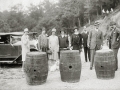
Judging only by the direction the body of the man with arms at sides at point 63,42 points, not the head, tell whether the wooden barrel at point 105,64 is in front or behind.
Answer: in front

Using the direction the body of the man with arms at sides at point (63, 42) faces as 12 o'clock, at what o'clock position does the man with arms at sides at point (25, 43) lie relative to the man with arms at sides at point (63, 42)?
the man with arms at sides at point (25, 43) is roughly at 2 o'clock from the man with arms at sides at point (63, 42).

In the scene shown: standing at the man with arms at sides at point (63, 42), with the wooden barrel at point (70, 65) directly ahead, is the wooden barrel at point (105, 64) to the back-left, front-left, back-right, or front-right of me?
front-left

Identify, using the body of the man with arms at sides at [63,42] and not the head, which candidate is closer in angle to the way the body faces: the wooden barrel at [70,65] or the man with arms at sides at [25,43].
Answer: the wooden barrel

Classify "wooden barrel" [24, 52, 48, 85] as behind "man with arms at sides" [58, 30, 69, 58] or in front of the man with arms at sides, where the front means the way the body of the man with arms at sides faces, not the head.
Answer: in front

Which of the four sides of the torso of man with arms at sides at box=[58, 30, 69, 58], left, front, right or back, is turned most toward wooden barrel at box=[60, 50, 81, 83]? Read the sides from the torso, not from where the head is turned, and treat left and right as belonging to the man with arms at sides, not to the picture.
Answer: front

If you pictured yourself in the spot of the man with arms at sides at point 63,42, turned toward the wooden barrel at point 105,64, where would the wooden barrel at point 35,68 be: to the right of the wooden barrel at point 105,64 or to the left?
right

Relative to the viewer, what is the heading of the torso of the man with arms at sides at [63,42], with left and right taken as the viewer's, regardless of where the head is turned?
facing the viewer

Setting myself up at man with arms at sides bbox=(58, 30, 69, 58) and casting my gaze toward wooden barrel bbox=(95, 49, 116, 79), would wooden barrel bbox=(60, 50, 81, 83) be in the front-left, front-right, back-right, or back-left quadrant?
front-right

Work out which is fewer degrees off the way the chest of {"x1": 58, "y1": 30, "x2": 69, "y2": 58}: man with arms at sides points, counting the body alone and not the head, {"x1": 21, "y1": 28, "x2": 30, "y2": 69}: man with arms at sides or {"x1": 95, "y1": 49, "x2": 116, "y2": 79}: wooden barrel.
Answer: the wooden barrel
